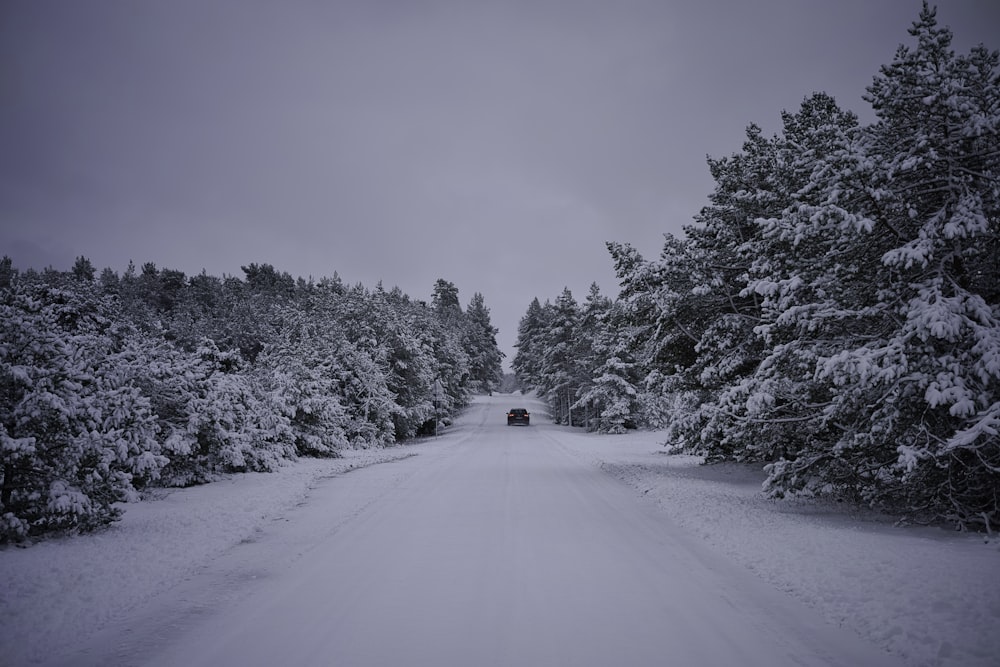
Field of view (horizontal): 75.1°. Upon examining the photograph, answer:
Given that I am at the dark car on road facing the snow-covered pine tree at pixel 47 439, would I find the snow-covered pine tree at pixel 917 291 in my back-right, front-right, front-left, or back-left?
front-left

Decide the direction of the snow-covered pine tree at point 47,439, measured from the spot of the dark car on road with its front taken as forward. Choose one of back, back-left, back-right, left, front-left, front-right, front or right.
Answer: back

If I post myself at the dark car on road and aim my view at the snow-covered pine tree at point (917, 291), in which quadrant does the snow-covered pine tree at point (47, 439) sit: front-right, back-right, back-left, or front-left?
front-right

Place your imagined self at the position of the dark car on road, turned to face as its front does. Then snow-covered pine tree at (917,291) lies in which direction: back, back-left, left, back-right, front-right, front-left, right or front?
back

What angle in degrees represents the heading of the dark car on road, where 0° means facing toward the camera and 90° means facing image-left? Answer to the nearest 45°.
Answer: approximately 180°
